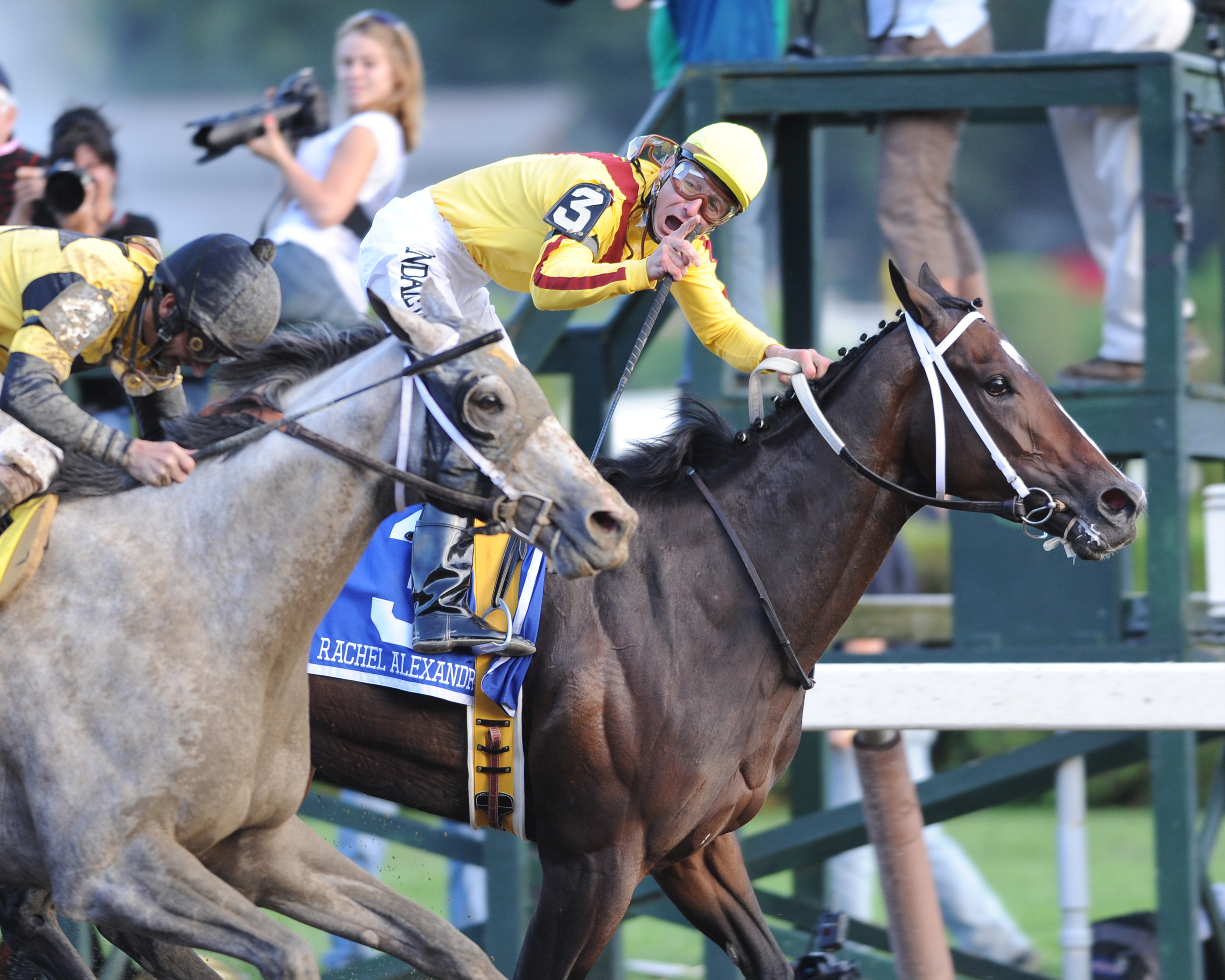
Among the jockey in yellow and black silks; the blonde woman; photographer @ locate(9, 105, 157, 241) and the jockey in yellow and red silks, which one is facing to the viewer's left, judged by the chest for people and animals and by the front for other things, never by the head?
the blonde woman

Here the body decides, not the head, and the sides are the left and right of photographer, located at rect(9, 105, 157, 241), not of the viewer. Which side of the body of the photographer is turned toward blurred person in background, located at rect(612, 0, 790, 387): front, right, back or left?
left

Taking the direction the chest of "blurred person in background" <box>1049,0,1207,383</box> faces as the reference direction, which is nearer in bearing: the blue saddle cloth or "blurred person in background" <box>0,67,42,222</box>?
the blurred person in background

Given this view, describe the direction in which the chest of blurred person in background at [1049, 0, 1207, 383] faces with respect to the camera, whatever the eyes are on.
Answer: to the viewer's left

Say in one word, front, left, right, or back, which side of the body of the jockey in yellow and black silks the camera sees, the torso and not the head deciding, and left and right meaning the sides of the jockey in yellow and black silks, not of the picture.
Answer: right

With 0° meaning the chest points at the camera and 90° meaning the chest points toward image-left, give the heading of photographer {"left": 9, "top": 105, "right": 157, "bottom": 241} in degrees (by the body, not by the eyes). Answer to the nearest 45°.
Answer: approximately 0°
